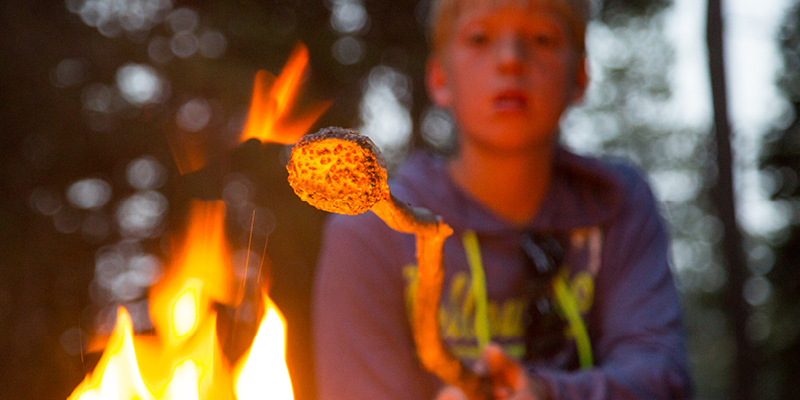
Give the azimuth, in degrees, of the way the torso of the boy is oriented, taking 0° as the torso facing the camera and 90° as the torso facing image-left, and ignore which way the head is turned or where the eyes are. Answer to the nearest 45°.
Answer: approximately 0°

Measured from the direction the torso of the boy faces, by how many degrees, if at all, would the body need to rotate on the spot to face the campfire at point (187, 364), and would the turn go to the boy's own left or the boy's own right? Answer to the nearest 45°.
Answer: approximately 45° to the boy's own right

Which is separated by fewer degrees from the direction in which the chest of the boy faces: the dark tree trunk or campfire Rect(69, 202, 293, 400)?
the campfire

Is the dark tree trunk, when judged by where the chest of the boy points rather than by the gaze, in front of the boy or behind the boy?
behind
